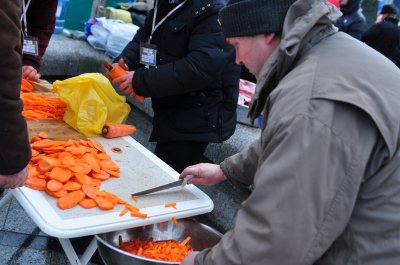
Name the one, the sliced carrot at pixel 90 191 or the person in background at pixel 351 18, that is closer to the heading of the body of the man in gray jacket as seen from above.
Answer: the sliced carrot

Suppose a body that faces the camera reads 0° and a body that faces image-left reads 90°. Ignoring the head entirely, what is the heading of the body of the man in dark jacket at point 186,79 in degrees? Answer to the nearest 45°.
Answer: approximately 45°

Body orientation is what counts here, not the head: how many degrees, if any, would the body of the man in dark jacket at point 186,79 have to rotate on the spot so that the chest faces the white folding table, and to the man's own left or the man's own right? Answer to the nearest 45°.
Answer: approximately 45° to the man's own left

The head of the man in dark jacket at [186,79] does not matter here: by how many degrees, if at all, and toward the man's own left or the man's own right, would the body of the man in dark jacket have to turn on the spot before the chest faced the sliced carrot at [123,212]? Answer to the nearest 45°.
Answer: approximately 45° to the man's own left

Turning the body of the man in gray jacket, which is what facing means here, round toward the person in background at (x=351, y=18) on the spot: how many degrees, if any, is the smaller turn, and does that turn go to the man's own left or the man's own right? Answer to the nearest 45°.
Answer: approximately 90° to the man's own right

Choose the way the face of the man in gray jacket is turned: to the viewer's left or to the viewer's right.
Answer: to the viewer's left

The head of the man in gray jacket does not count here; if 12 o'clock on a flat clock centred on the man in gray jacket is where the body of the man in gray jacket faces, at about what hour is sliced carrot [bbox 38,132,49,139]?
The sliced carrot is roughly at 1 o'clock from the man in gray jacket.

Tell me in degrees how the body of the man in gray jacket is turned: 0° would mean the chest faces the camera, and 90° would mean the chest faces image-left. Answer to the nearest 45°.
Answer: approximately 90°

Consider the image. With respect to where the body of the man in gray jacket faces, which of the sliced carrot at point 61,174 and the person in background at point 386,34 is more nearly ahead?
the sliced carrot
